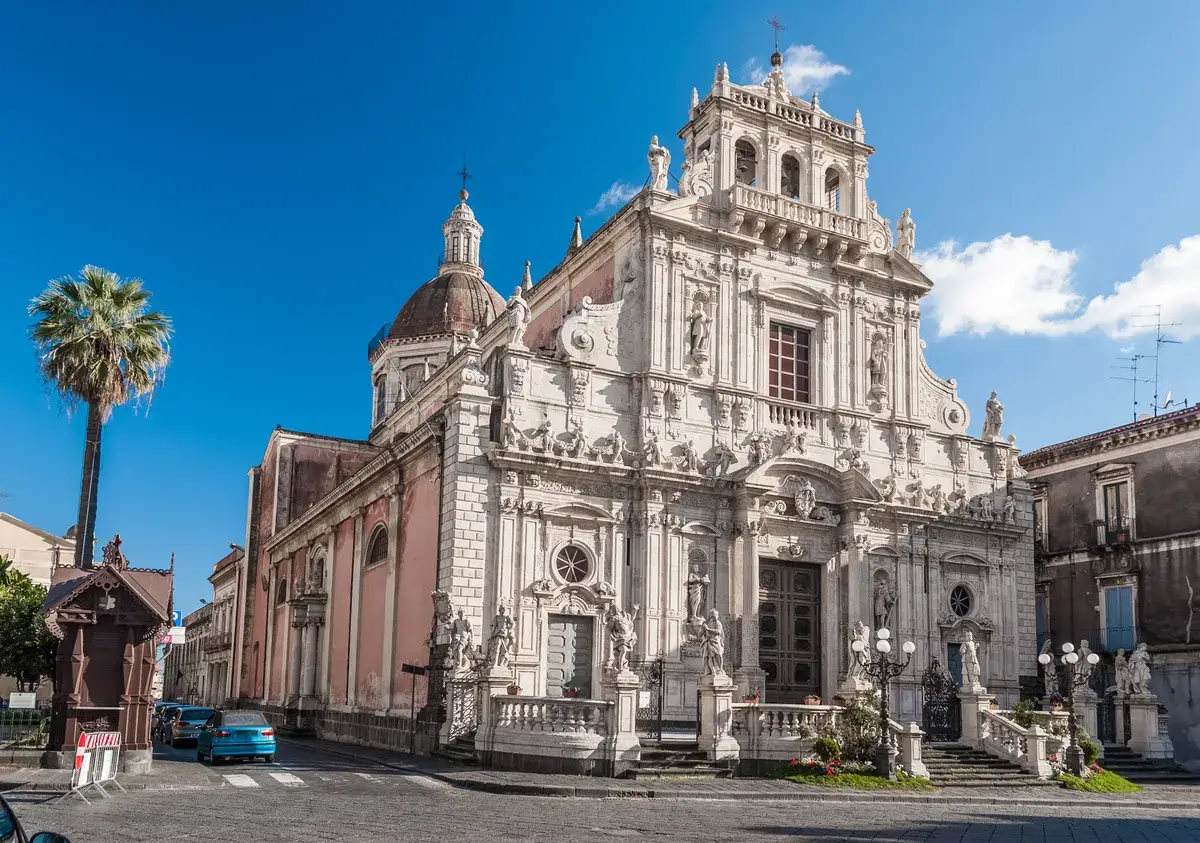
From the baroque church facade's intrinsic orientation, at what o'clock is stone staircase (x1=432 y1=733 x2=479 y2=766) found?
The stone staircase is roughly at 3 o'clock from the baroque church facade.

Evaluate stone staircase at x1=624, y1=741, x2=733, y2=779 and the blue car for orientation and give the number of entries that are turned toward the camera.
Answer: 1

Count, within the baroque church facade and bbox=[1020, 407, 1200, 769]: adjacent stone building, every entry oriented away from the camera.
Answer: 0

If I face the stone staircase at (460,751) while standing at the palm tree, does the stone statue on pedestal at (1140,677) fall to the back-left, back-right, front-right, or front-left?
front-left

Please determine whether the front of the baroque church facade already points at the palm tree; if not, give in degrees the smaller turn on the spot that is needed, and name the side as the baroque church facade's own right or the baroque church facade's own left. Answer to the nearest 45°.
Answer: approximately 135° to the baroque church facade's own right

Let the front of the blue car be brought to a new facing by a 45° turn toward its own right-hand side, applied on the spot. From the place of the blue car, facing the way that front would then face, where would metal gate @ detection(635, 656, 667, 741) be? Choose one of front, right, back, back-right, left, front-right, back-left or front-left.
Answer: front-right

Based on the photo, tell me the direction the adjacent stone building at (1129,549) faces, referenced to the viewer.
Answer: facing the viewer and to the left of the viewer

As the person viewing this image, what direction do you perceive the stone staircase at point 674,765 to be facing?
facing the viewer

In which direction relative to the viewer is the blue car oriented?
away from the camera

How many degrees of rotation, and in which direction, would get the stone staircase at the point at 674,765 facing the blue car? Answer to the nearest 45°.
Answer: approximately 90° to its right

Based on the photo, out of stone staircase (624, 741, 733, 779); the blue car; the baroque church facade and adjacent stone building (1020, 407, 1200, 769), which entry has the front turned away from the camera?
the blue car

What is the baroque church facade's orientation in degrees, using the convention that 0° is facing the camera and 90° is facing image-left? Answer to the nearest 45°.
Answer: approximately 315°
